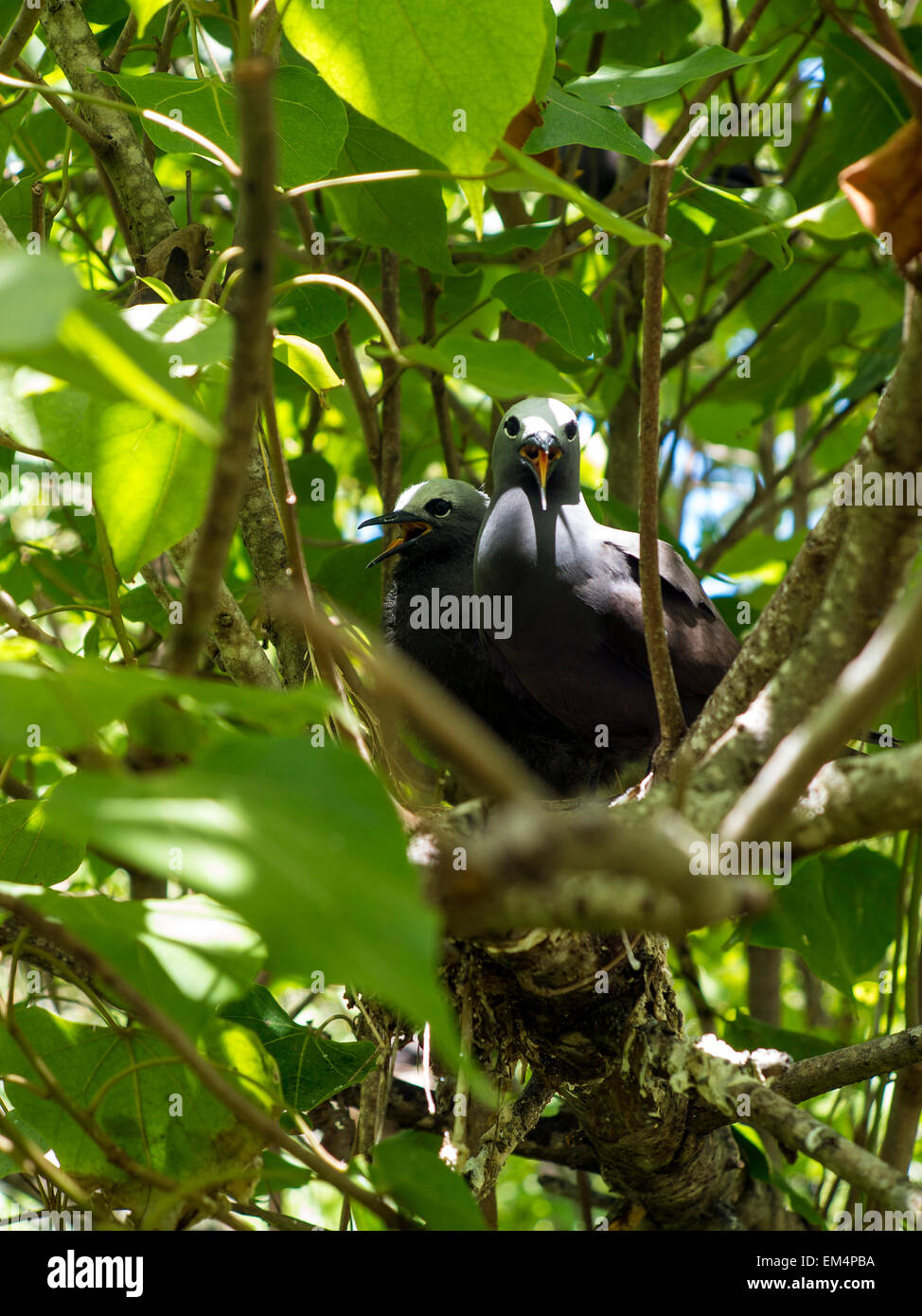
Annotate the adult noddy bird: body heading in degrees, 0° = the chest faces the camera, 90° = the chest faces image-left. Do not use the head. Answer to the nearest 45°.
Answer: approximately 45°

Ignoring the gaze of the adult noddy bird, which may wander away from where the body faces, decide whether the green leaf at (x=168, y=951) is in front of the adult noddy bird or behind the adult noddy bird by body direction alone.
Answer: in front

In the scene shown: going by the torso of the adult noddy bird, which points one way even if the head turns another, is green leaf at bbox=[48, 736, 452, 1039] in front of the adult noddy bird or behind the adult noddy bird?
in front

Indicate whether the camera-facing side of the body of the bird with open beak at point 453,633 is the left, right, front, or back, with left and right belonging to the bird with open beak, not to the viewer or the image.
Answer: left
